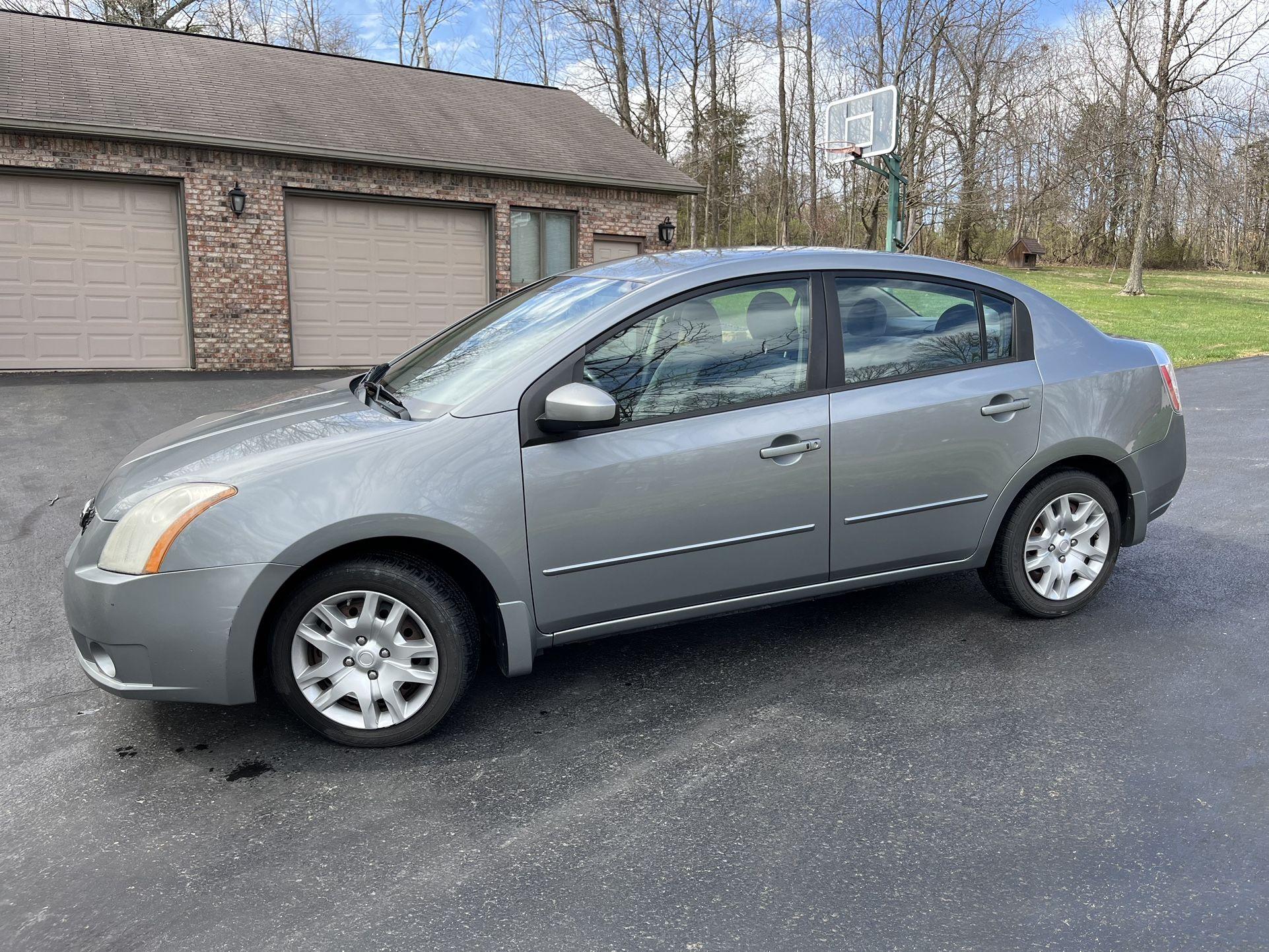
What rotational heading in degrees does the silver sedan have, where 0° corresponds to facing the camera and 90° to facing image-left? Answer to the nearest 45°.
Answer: approximately 90°

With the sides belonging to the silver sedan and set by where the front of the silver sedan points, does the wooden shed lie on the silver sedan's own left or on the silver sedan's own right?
on the silver sedan's own right

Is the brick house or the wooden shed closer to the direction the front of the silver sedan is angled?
the brick house

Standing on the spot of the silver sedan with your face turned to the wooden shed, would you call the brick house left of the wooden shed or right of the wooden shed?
left

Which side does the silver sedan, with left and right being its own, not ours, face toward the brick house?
right
